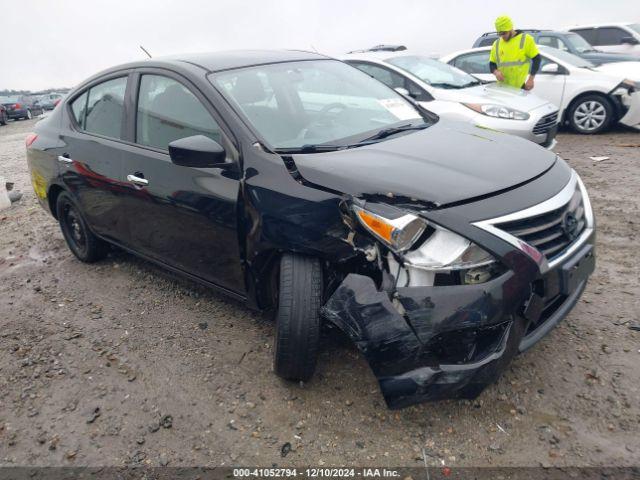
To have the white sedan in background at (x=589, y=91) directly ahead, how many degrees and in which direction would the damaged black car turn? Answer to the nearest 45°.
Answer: approximately 90° to its left

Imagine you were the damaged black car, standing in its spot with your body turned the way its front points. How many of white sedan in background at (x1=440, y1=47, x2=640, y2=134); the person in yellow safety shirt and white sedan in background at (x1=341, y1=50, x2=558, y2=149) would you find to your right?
0

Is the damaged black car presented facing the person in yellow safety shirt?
no

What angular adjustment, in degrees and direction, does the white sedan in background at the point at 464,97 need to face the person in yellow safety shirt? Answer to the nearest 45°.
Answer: approximately 90° to its left

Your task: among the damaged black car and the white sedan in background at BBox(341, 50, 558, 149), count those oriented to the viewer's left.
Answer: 0

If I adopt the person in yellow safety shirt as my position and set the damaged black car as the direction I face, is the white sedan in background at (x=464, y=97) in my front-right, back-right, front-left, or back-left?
front-right

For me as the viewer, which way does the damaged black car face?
facing the viewer and to the right of the viewer

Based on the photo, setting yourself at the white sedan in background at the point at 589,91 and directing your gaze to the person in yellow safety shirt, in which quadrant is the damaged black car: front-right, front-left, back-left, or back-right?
front-left

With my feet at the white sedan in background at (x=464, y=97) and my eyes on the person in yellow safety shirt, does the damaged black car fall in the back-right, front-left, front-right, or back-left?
back-right

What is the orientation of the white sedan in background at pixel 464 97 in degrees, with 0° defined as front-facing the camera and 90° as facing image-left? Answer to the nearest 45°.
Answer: approximately 315°

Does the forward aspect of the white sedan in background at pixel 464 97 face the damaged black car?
no

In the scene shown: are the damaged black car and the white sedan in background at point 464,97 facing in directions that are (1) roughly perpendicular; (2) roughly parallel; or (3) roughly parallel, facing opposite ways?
roughly parallel

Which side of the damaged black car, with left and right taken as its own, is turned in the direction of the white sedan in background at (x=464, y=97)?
left

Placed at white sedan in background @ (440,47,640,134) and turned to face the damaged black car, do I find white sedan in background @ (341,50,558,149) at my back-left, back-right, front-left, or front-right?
front-right

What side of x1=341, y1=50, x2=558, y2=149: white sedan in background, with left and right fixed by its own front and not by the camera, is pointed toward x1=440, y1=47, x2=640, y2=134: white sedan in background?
left
